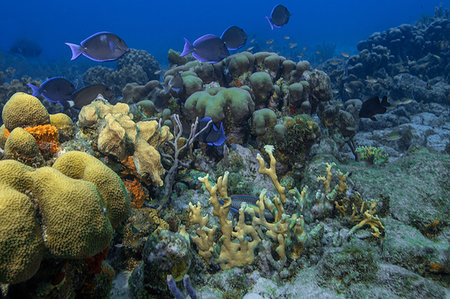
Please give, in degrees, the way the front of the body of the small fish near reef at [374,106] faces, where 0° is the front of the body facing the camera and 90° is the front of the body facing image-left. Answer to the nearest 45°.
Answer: approximately 90°

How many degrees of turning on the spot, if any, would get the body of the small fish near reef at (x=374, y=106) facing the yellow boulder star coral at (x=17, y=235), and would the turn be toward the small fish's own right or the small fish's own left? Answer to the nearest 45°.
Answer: approximately 90° to the small fish's own left
